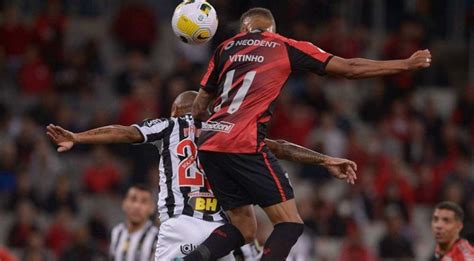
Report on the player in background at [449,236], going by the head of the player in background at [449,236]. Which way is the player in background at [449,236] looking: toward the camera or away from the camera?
toward the camera

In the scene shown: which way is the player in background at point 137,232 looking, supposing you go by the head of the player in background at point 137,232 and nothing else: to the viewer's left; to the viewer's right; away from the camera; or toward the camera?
toward the camera

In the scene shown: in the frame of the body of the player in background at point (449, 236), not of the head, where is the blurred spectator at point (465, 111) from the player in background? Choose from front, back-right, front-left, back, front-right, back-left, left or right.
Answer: back-right

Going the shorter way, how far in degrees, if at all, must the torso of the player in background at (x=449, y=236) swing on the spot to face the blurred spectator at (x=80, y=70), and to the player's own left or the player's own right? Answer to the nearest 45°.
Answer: approximately 90° to the player's own right

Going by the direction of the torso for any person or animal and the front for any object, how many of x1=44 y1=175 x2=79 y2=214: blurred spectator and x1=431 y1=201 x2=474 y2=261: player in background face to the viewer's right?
0

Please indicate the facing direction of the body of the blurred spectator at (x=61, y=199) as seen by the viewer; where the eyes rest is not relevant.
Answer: toward the camera

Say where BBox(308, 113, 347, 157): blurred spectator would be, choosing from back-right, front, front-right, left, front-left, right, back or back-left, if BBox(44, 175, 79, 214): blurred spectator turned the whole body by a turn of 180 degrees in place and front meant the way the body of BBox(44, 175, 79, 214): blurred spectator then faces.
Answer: right

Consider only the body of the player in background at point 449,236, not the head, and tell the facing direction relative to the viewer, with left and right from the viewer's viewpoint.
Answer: facing the viewer and to the left of the viewer
